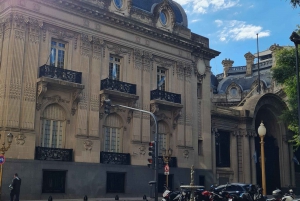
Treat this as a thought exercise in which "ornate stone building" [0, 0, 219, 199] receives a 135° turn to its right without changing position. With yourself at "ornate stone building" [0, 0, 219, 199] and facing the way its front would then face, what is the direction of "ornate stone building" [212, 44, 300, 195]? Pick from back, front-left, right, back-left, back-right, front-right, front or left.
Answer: back-right
